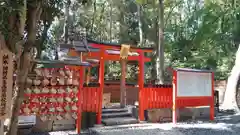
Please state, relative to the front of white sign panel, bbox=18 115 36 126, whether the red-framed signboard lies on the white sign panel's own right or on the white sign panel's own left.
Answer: on the white sign panel's own left

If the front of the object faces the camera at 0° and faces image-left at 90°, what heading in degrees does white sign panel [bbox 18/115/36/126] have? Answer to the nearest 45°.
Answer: approximately 0°

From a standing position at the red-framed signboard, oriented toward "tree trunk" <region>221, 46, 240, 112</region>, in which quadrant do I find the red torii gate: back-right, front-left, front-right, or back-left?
back-left

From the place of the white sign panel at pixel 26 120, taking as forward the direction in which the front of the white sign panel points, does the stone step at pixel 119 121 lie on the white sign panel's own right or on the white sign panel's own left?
on the white sign panel's own left

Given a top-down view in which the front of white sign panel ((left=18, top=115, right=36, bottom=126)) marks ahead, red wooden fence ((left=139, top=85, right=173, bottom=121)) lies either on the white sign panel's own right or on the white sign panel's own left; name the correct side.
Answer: on the white sign panel's own left
